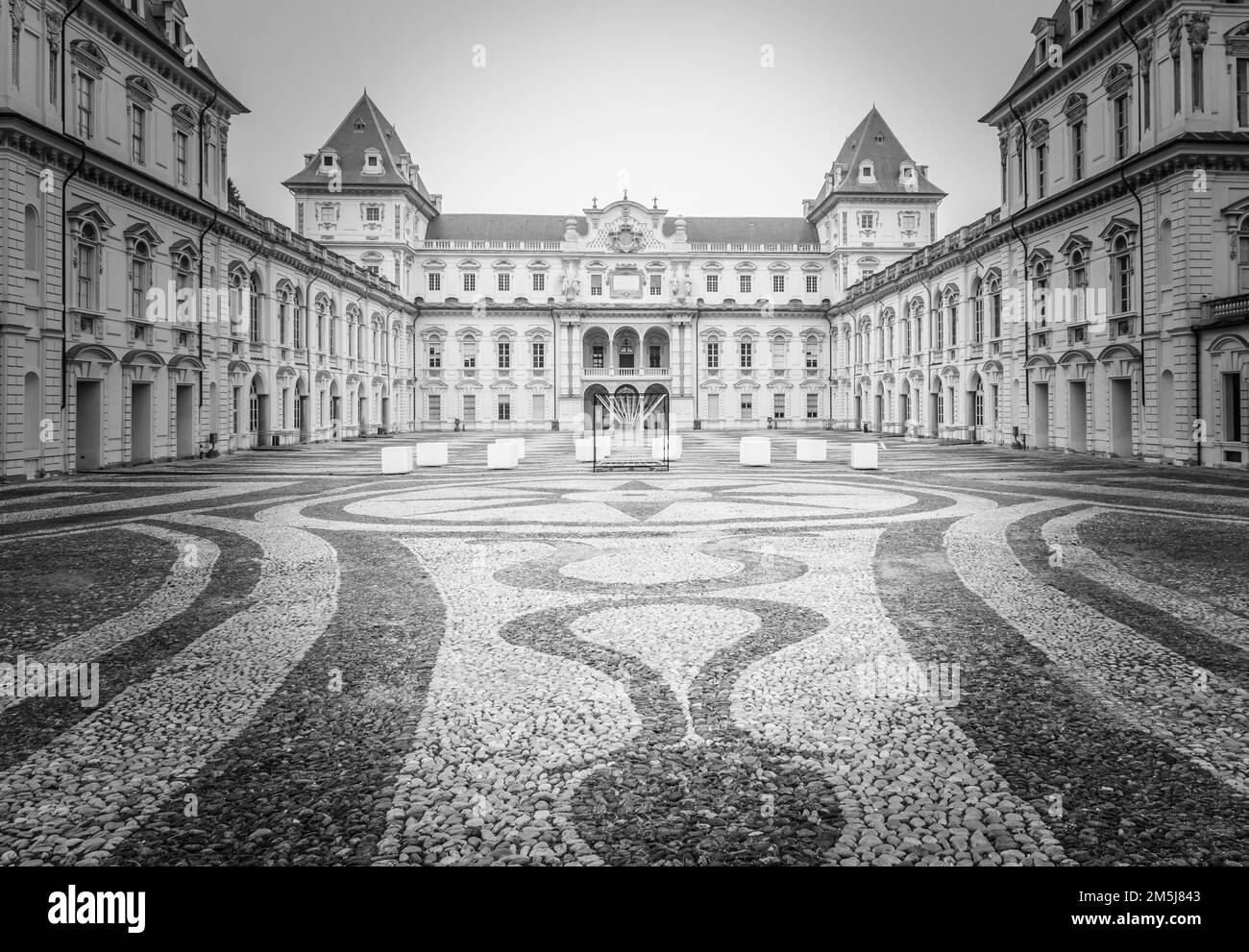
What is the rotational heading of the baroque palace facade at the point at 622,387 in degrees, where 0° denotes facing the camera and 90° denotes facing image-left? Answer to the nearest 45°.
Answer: approximately 0°
